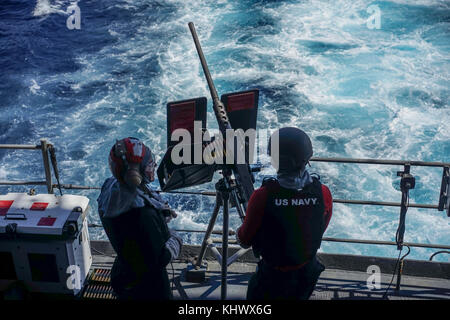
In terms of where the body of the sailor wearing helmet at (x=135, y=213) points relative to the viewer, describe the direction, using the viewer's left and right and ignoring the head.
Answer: facing away from the viewer and to the right of the viewer

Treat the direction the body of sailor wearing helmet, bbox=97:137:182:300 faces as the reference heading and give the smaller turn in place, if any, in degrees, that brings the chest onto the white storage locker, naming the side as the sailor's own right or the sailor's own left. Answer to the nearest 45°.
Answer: approximately 90° to the sailor's own left

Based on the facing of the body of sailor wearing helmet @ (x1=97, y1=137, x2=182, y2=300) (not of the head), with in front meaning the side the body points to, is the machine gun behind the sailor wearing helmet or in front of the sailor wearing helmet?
in front

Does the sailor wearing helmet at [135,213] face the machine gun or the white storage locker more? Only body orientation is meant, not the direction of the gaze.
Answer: the machine gun

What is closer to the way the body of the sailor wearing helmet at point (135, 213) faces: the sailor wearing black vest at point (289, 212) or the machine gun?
the machine gun

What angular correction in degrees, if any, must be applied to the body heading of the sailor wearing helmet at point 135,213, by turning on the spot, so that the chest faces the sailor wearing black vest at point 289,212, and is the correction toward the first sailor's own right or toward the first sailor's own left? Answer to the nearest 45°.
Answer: approximately 45° to the first sailor's own right
